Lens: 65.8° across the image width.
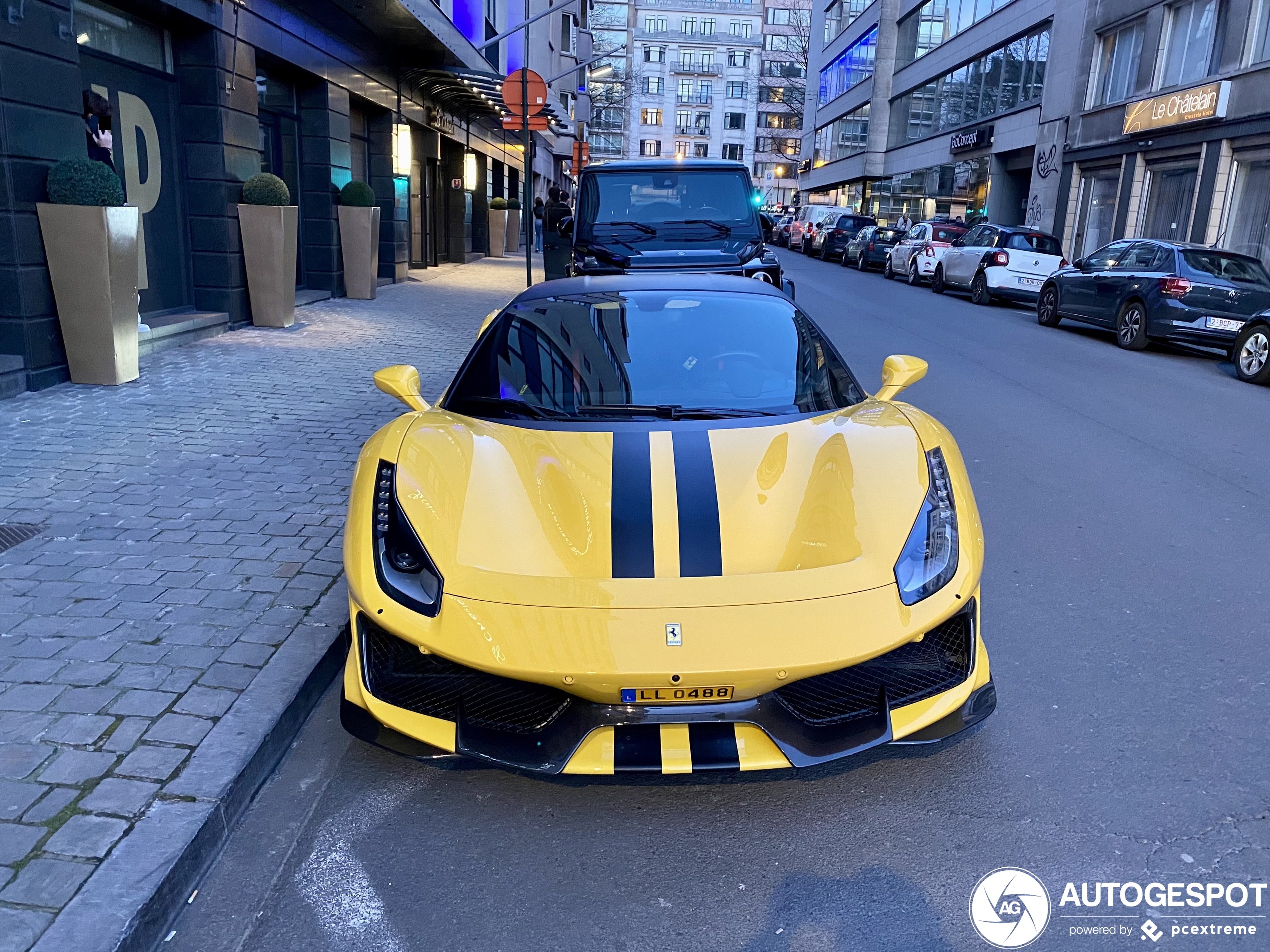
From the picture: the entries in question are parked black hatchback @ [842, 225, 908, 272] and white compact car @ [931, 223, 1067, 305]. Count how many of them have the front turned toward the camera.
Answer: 0

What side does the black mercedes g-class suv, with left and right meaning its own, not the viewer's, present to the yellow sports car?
front

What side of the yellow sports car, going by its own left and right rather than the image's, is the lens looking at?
front

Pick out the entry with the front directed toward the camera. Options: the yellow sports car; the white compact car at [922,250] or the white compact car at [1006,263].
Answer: the yellow sports car

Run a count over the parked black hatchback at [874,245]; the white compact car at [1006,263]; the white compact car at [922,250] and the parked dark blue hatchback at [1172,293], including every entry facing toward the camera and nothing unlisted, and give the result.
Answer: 0

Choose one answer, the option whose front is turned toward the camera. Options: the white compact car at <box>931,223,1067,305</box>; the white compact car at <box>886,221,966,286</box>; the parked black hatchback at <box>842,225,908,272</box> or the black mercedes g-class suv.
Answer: the black mercedes g-class suv

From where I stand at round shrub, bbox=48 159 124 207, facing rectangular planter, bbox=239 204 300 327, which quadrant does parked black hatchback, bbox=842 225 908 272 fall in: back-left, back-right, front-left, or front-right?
front-right

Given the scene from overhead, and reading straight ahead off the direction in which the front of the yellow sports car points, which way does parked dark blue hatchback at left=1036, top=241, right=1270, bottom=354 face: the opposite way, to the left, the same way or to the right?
the opposite way

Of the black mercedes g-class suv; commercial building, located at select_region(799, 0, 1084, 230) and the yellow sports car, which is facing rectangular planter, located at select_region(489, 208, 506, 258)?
the commercial building

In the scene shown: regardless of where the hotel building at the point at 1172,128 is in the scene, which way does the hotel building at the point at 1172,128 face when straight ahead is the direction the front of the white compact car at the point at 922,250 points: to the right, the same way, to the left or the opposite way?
to the left

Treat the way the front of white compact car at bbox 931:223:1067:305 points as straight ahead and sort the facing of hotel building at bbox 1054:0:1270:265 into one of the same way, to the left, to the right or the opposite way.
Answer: to the left

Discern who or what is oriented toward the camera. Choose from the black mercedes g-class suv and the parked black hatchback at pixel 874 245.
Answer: the black mercedes g-class suv

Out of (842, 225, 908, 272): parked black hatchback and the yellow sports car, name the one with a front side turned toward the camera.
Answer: the yellow sports car
